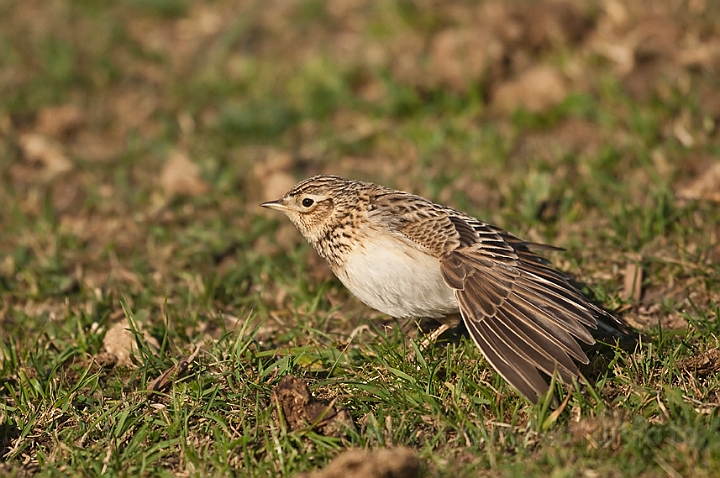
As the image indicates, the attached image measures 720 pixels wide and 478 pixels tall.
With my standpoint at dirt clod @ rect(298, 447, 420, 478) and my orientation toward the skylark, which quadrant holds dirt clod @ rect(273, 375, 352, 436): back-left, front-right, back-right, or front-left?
front-left

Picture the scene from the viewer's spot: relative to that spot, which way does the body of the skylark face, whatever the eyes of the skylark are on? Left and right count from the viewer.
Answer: facing to the left of the viewer

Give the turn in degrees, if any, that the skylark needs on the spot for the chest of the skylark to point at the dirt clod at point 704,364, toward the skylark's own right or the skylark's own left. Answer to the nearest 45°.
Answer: approximately 180°

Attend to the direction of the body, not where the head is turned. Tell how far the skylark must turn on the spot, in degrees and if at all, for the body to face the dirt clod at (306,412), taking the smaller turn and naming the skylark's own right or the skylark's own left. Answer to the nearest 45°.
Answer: approximately 45° to the skylark's own left

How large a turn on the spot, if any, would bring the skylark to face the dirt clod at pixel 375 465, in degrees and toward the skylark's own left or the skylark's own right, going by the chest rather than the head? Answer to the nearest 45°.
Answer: approximately 90° to the skylark's own left
